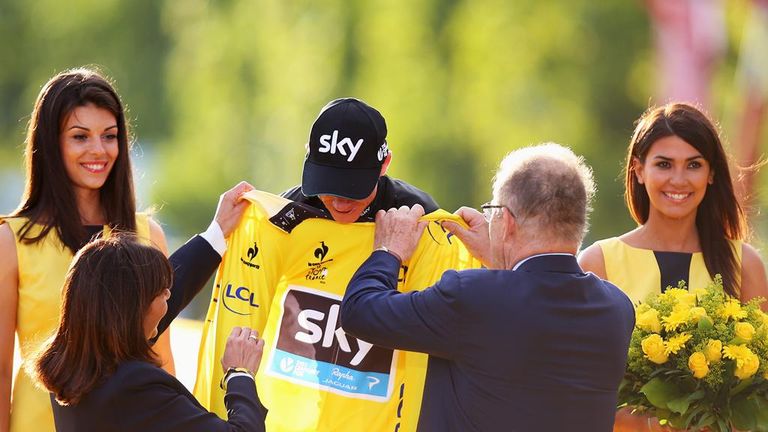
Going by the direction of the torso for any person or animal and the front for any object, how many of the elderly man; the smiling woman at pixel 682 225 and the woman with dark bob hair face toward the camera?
1

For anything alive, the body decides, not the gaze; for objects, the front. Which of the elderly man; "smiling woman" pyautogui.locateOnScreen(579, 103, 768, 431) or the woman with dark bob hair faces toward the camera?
the smiling woman

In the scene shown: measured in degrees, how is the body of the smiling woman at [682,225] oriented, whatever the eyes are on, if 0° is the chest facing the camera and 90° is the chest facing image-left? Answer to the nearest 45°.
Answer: approximately 0°

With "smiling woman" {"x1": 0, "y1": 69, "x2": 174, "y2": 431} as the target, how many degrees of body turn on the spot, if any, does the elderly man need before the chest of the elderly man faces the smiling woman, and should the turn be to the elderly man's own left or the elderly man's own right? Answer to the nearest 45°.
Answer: approximately 45° to the elderly man's own left

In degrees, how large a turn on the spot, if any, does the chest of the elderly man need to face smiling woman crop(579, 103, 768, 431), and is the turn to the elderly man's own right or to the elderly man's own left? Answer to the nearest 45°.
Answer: approximately 90° to the elderly man's own right

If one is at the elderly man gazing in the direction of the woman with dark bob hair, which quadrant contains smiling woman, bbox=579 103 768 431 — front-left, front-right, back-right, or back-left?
back-right

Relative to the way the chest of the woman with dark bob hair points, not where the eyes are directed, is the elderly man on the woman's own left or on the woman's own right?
on the woman's own right

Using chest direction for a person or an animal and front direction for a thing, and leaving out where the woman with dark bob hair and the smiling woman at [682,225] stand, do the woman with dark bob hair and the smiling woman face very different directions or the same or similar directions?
very different directions

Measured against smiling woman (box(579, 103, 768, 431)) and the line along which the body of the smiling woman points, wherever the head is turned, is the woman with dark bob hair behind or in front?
in front

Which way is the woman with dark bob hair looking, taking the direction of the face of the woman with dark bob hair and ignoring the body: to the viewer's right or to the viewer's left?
to the viewer's right

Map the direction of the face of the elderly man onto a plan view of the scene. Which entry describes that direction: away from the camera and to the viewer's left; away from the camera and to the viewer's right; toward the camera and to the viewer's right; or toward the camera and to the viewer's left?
away from the camera and to the viewer's left

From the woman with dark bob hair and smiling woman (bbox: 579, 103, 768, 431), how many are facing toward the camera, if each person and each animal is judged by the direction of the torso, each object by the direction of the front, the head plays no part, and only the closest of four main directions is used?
1

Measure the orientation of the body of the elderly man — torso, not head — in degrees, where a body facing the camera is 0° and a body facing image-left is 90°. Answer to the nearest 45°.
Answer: approximately 135°

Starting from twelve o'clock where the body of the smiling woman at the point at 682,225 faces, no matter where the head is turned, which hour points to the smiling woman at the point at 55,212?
the smiling woman at the point at 55,212 is roughly at 2 o'clock from the smiling woman at the point at 682,225.
